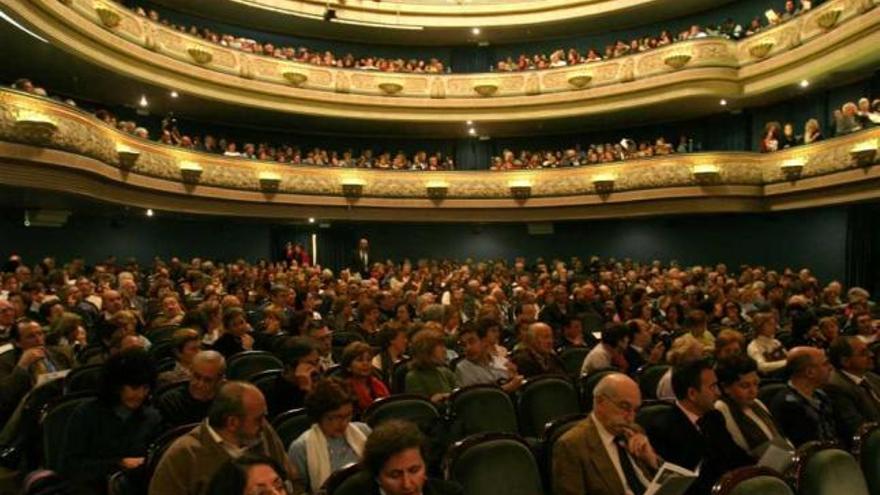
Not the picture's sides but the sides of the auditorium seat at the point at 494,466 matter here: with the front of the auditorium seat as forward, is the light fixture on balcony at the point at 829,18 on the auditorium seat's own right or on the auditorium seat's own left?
on the auditorium seat's own left

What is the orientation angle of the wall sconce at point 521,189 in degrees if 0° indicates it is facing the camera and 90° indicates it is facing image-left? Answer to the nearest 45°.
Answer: approximately 0°

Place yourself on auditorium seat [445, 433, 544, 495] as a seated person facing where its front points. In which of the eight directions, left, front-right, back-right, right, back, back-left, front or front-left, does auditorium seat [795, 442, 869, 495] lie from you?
front-left

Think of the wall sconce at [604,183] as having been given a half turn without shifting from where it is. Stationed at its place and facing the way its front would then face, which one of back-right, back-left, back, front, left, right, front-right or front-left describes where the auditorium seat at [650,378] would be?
back

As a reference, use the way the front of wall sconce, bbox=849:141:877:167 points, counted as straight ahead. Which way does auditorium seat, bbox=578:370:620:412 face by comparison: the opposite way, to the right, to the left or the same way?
to the left

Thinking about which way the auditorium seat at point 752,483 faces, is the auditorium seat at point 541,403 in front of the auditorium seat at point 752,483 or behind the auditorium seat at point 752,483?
behind

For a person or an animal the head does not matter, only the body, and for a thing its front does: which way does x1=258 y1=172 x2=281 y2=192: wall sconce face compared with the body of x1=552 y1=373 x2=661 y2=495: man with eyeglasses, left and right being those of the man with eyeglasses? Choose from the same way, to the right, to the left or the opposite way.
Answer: the same way

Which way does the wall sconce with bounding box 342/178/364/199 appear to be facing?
toward the camera

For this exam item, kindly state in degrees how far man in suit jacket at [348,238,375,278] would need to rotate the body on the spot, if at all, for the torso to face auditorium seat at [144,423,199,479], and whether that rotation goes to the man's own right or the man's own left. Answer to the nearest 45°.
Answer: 0° — they already face it

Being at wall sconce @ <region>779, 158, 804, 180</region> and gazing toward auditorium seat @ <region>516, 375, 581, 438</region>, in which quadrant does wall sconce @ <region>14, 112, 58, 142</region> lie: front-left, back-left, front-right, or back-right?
front-right

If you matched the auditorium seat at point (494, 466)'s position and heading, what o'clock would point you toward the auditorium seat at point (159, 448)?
the auditorium seat at point (159, 448) is roughly at 4 o'clock from the auditorium seat at point (494, 466).

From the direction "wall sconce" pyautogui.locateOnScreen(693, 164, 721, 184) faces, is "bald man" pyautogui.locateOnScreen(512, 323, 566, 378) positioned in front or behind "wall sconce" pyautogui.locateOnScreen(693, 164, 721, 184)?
in front

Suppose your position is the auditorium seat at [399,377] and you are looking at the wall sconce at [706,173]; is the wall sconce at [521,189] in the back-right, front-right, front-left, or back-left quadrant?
front-left

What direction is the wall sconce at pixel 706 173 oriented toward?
toward the camera

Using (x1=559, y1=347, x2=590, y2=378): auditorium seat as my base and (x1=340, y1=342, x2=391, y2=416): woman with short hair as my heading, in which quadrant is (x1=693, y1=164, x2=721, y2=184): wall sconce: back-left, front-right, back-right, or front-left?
back-right

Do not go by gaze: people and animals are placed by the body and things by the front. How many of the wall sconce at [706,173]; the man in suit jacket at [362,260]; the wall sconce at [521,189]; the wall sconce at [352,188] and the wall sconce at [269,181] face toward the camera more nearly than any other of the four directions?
5
